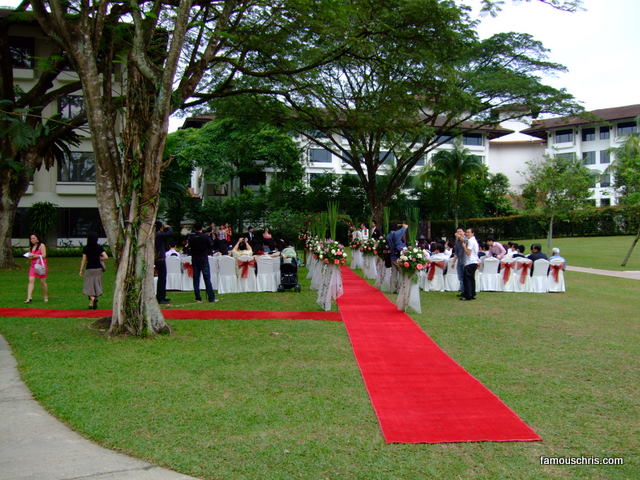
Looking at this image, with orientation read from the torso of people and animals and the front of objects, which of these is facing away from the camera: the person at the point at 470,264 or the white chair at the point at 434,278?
the white chair

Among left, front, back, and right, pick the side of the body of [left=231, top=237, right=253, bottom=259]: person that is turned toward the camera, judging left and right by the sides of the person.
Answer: back

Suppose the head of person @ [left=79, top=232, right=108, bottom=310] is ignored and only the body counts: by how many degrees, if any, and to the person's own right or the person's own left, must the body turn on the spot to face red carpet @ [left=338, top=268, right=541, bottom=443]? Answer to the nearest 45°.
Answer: approximately 135° to the person's own right

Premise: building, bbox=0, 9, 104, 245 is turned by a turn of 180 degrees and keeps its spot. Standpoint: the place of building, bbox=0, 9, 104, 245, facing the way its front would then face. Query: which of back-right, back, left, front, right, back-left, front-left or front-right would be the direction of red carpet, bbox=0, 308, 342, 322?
back

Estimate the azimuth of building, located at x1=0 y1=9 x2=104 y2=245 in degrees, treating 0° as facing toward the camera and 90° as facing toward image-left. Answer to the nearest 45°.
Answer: approximately 0°

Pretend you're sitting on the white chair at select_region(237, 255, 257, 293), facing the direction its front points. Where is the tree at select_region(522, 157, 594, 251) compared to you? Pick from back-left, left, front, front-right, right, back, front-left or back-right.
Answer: front-right

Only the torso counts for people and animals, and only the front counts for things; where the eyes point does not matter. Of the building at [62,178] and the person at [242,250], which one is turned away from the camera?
the person

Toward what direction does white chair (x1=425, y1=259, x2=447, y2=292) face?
away from the camera

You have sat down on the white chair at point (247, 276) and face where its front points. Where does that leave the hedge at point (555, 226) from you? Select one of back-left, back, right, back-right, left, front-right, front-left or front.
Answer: front-right

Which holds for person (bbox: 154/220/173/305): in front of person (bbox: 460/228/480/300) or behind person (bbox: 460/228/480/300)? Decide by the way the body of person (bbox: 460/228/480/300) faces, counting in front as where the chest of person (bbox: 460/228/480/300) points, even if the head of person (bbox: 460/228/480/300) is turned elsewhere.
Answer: in front

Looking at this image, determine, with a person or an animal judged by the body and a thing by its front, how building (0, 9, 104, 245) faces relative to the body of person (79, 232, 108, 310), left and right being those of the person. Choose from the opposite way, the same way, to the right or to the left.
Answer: the opposite way

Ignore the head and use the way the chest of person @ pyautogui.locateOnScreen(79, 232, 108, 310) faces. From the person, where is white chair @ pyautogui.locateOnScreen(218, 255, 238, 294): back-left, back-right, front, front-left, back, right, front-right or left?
front-right

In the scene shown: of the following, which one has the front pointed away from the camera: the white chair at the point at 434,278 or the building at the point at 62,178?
the white chair

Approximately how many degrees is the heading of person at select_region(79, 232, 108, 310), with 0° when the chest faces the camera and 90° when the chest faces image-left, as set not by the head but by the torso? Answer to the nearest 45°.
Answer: approximately 180°

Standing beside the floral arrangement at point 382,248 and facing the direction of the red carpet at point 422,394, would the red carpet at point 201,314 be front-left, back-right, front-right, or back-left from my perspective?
front-right

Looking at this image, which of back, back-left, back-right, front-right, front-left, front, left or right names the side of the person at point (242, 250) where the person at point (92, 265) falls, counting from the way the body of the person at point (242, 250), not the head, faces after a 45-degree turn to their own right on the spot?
back

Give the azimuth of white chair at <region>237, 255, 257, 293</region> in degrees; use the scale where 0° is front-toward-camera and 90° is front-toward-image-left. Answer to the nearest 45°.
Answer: approximately 180°
